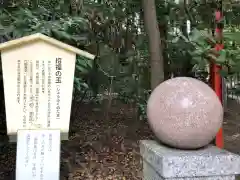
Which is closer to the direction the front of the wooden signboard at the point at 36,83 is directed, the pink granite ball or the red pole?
the pink granite ball

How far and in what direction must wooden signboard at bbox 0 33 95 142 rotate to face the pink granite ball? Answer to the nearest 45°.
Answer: approximately 45° to its left

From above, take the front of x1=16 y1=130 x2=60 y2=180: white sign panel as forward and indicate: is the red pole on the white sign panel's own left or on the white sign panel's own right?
on the white sign panel's own left

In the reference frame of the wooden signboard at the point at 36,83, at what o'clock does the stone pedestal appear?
The stone pedestal is roughly at 10 o'clock from the wooden signboard.

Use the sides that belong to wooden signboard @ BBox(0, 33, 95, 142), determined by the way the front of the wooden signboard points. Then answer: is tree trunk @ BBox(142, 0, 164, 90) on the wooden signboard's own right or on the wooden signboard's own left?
on the wooden signboard's own left

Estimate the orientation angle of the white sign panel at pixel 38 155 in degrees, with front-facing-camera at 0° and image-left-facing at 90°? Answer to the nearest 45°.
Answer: approximately 0°

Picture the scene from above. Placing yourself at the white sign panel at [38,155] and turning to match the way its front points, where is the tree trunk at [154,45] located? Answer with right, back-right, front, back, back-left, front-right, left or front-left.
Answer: back-left

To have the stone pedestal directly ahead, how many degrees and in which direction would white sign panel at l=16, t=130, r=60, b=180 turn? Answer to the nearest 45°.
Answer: approximately 45° to its left

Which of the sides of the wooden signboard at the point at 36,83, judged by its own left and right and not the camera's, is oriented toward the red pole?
left

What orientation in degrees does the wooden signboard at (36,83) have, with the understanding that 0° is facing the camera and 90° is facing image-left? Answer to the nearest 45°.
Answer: approximately 0°
